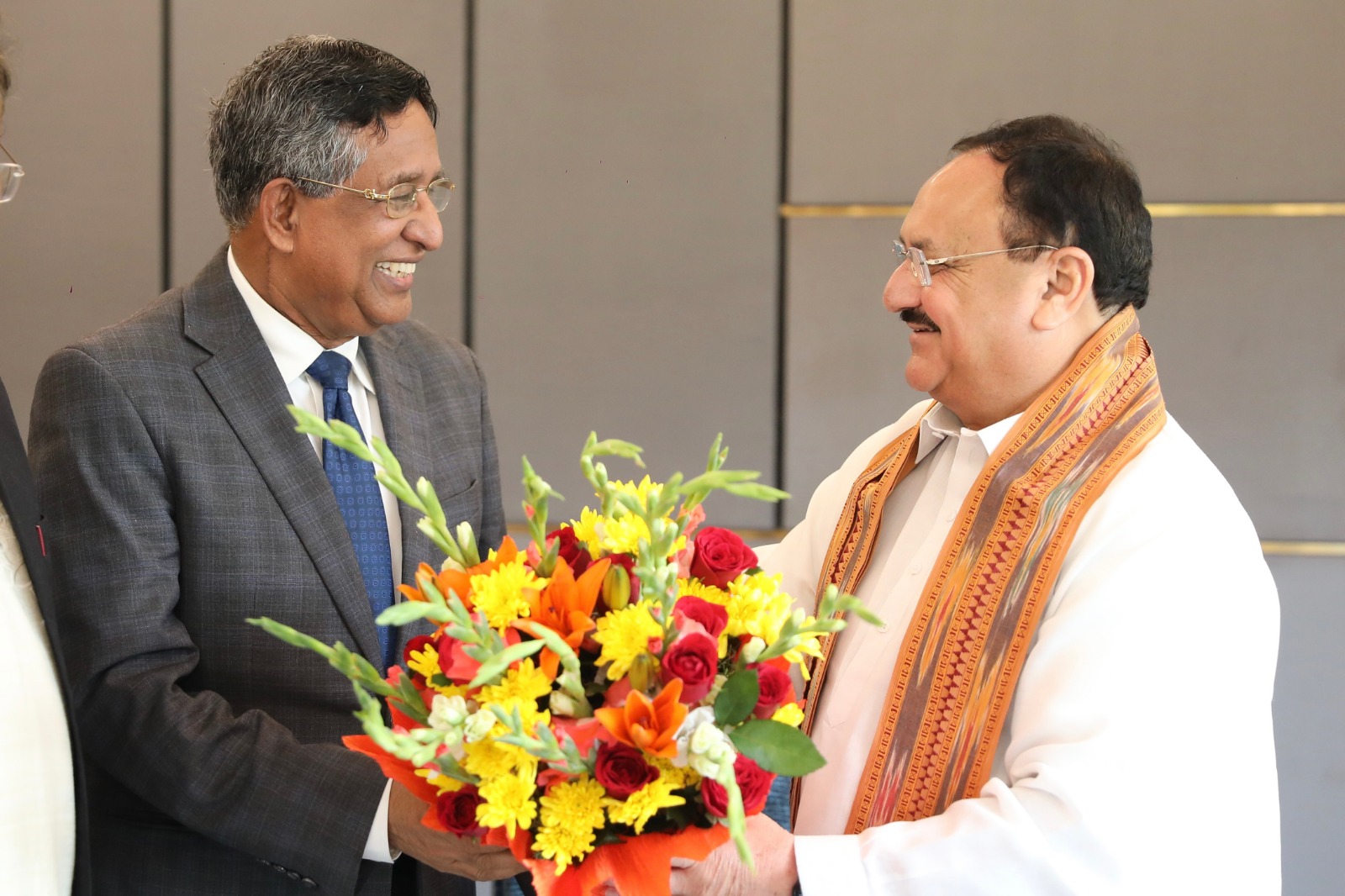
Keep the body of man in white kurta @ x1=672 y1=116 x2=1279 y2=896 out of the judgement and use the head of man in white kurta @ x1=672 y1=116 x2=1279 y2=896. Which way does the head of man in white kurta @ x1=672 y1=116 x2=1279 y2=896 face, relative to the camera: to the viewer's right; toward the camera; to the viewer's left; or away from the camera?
to the viewer's left

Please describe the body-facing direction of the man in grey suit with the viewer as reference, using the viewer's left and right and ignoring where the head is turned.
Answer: facing the viewer and to the right of the viewer
